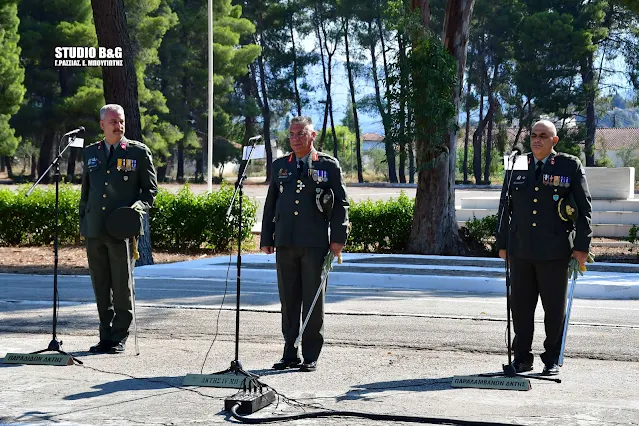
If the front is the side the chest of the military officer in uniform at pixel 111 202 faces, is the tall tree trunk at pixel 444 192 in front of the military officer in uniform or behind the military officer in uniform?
behind

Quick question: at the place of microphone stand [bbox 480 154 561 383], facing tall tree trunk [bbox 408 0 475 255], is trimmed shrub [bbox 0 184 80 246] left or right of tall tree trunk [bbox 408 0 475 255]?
left

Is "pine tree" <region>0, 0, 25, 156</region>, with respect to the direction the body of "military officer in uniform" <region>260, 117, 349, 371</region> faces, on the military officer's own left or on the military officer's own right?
on the military officer's own right

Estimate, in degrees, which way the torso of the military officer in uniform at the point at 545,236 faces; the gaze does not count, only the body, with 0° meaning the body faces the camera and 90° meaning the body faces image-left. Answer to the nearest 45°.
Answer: approximately 45°

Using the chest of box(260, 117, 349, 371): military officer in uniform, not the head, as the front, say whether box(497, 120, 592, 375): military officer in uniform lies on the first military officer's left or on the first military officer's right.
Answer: on the first military officer's left
